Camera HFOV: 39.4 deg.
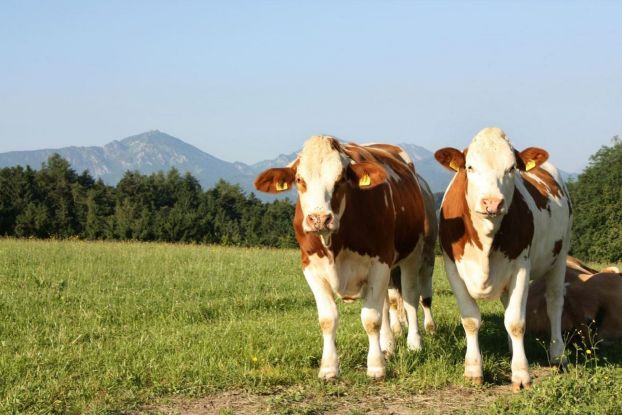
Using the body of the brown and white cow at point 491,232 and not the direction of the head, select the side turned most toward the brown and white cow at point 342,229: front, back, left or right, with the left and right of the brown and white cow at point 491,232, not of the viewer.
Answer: right

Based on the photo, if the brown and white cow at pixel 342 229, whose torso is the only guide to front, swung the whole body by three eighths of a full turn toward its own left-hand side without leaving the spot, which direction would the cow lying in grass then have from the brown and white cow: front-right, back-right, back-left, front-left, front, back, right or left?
front-left

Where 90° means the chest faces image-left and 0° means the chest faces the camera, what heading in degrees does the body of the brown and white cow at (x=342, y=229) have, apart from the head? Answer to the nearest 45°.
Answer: approximately 45°

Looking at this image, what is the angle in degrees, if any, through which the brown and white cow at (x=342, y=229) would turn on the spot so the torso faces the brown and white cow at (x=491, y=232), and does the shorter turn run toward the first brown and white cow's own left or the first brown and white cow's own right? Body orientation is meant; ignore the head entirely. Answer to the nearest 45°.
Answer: approximately 135° to the first brown and white cow's own left

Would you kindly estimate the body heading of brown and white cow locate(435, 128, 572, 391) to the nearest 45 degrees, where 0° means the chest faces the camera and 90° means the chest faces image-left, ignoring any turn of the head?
approximately 0°
